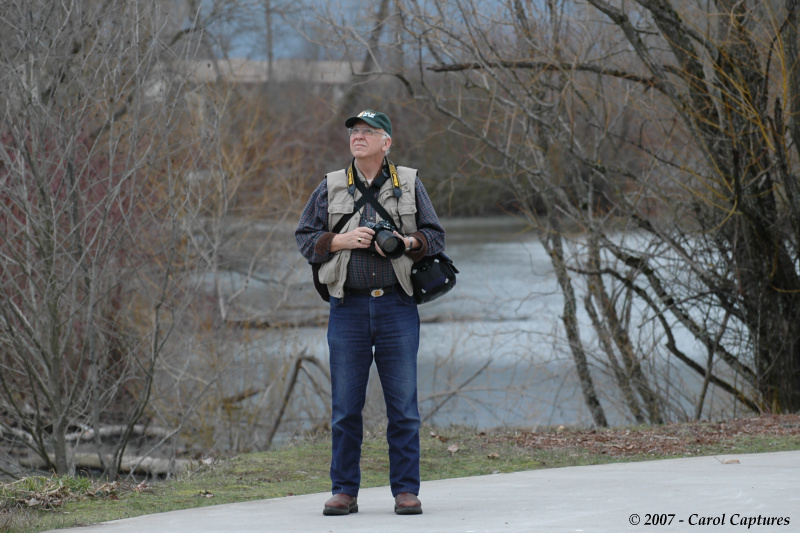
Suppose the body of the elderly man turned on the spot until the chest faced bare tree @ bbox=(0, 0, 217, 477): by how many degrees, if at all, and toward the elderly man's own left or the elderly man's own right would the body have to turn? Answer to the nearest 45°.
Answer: approximately 135° to the elderly man's own right

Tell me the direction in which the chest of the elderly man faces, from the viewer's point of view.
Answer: toward the camera

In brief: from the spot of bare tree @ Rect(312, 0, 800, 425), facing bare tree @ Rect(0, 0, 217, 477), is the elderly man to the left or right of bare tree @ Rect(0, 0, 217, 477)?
left

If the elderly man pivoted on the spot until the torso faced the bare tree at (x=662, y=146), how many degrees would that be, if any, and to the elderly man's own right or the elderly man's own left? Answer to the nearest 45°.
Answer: approximately 135° to the elderly man's own left
